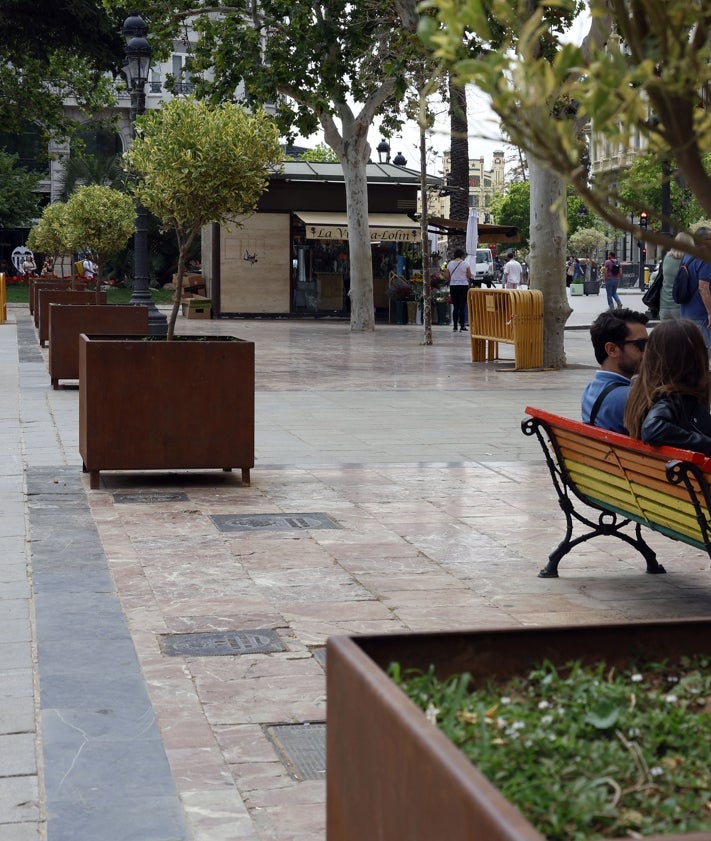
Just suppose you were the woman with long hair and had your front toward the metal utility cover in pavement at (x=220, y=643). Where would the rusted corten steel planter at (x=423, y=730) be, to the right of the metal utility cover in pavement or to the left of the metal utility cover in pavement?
left

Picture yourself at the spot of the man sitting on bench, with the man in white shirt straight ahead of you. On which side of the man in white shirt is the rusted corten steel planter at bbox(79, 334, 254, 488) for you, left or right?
left

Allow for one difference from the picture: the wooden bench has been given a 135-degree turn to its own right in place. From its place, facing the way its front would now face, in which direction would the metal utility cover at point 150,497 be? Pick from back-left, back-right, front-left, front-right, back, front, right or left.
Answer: back-right

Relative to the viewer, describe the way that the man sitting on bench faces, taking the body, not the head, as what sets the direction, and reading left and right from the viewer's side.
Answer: facing away from the viewer and to the right of the viewer

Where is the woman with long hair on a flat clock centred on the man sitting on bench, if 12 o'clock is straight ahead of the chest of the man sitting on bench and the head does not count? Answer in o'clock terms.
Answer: The woman with long hair is roughly at 4 o'clock from the man sitting on bench.

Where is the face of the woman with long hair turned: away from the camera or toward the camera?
away from the camera
